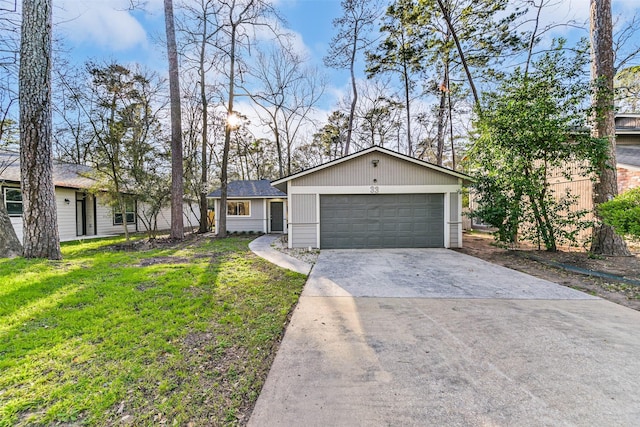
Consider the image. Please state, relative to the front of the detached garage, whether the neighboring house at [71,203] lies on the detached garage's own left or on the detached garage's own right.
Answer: on the detached garage's own right

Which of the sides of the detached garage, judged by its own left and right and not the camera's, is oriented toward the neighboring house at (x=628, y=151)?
left

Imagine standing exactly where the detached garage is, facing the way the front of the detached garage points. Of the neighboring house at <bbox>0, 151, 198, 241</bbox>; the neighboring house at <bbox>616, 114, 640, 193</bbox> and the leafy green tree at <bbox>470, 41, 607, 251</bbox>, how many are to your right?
1

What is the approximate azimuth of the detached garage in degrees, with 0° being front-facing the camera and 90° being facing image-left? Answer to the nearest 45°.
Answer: approximately 0°

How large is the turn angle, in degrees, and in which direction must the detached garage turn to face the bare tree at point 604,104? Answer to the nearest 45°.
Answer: approximately 90° to its left

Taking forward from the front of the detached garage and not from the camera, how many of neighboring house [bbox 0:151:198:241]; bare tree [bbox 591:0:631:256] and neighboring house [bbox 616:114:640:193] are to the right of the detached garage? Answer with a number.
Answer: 1

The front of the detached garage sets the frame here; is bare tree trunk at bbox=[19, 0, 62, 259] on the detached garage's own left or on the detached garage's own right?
on the detached garage's own right

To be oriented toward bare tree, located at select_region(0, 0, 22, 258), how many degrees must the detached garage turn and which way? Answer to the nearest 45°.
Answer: approximately 90° to its right

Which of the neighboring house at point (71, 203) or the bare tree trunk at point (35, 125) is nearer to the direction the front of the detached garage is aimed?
the bare tree trunk

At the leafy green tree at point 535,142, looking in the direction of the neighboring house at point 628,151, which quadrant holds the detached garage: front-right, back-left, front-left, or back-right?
back-left
